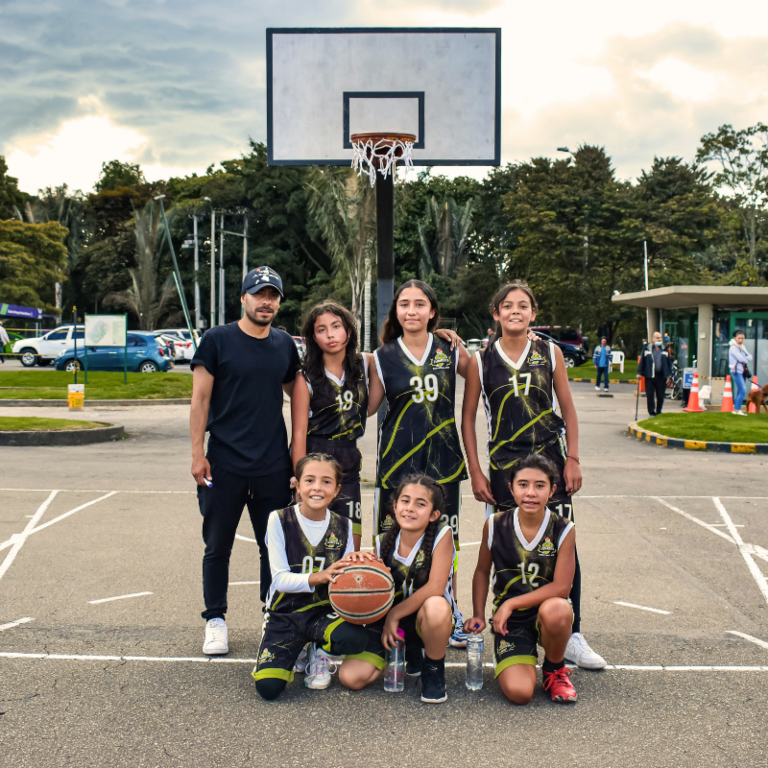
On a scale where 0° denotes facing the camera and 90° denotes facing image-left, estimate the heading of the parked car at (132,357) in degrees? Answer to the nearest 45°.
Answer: approximately 90°

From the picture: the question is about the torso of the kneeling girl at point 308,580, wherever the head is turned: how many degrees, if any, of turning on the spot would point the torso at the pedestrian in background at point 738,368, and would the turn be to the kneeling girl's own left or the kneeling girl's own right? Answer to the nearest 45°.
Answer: approximately 135° to the kneeling girl's own left

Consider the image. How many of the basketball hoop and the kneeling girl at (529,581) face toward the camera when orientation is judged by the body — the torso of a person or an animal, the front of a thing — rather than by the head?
2

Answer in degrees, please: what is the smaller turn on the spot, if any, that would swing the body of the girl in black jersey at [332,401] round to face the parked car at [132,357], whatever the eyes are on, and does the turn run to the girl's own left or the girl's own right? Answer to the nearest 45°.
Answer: approximately 180°

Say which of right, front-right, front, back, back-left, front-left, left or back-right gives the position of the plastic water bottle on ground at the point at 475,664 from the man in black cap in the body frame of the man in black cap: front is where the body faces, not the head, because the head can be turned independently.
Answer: front-left

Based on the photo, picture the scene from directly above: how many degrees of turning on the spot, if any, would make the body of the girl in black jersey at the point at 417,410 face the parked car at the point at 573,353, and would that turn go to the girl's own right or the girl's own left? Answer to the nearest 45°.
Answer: approximately 180°

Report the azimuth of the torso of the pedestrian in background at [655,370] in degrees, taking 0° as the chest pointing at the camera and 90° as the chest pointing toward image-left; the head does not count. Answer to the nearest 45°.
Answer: approximately 0°

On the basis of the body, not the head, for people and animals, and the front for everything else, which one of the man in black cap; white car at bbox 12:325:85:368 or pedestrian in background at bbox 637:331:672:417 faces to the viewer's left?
the white car

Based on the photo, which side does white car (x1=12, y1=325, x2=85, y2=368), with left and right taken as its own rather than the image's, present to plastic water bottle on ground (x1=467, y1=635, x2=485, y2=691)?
left

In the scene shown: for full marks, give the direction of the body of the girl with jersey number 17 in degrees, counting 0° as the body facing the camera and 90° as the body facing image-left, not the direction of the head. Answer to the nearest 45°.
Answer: approximately 0°

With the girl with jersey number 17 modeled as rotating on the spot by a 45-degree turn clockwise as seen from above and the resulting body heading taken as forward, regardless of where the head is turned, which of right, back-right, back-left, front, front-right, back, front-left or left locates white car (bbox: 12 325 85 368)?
right

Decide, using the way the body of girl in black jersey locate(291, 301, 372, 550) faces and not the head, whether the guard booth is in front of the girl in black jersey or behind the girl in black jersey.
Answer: behind
